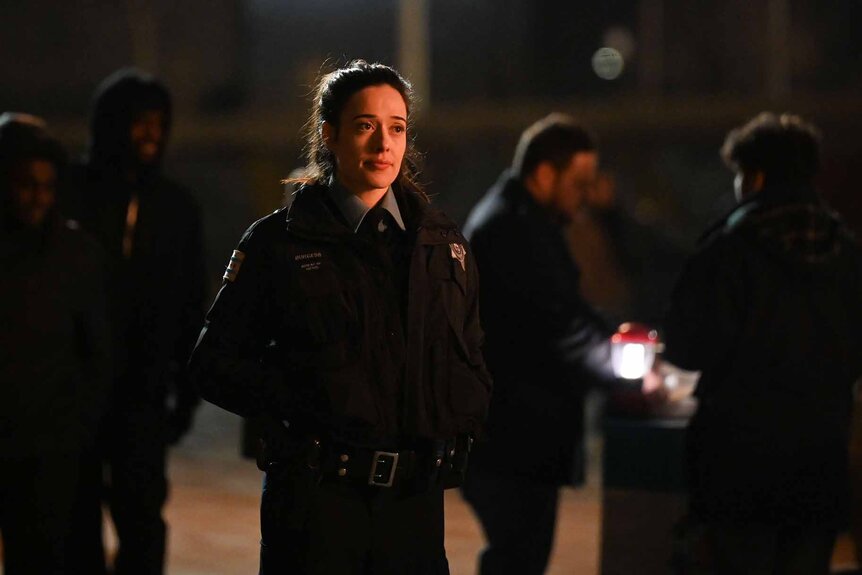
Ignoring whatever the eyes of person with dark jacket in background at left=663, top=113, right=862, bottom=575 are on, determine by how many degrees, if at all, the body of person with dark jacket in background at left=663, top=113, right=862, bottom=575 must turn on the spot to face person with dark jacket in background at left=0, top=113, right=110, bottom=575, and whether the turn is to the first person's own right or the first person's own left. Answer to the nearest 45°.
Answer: approximately 45° to the first person's own left

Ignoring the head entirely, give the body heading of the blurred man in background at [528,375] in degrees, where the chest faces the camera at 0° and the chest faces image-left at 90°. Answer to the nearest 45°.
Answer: approximately 270°

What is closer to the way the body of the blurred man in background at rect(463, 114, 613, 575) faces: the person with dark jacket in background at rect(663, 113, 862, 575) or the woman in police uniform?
the person with dark jacket in background

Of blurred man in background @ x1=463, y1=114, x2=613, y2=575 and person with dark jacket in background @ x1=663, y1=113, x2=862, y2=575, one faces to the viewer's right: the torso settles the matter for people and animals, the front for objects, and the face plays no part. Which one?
the blurred man in background

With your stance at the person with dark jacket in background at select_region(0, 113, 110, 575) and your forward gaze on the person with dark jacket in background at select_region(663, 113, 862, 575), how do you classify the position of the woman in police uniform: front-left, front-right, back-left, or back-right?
front-right

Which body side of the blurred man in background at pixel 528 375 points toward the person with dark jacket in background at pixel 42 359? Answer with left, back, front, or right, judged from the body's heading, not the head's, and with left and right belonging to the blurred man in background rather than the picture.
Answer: back

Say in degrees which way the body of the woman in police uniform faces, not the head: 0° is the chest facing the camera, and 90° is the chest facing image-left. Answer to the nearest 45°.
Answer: approximately 315°

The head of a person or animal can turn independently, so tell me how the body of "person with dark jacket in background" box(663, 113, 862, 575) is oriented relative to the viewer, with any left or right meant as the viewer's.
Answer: facing away from the viewer and to the left of the viewer

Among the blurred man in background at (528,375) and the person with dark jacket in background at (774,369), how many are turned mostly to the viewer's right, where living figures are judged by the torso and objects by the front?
1

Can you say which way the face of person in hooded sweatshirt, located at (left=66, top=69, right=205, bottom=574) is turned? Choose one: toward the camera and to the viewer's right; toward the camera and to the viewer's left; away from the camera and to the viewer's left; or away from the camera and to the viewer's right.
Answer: toward the camera and to the viewer's right

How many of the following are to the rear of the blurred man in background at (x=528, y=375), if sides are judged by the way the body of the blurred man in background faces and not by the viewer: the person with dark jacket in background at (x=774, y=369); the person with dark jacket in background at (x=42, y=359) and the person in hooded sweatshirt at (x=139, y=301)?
2

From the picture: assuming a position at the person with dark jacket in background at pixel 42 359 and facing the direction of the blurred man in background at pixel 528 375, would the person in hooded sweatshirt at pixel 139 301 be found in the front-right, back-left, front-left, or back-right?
front-left

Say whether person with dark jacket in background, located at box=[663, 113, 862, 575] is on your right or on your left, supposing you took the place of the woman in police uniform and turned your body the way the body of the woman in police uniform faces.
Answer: on your left
